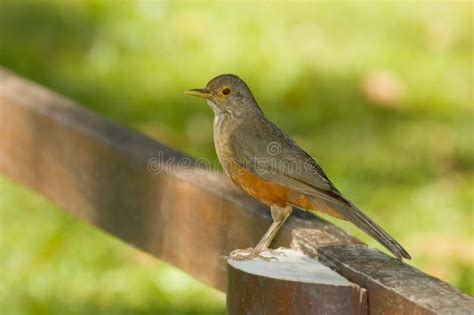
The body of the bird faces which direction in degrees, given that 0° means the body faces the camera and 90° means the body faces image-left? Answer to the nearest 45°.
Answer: approximately 90°
